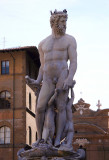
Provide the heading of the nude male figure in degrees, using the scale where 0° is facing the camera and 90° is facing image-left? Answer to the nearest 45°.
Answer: approximately 0°
